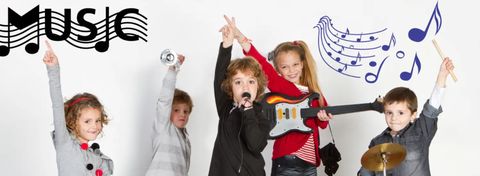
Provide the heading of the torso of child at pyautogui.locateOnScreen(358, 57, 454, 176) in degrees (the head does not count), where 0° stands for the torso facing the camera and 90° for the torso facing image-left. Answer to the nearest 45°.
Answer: approximately 45°

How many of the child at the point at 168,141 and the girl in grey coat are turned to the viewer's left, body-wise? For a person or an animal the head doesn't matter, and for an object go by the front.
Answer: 0

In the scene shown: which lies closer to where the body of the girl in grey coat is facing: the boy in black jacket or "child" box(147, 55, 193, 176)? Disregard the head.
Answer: the boy in black jacket

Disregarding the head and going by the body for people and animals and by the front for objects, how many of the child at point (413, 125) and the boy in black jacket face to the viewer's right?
0

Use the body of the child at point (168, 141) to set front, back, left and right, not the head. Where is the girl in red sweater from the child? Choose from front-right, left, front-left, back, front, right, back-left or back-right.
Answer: front-left

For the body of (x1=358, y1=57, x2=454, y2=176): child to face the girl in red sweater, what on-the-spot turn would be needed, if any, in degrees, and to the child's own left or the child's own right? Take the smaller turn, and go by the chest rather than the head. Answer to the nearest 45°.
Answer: approximately 45° to the child's own right
